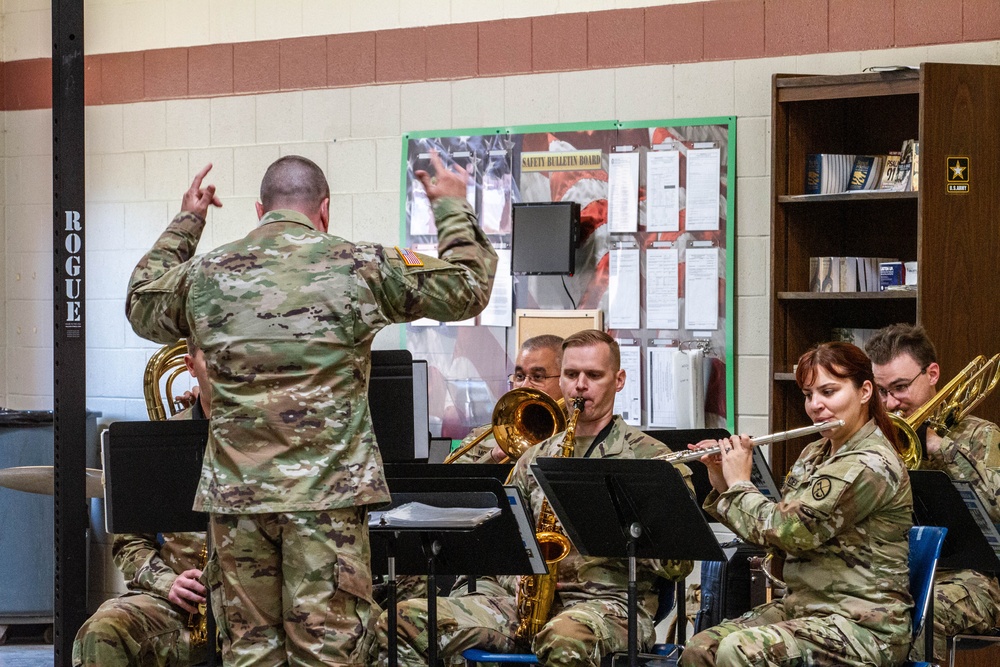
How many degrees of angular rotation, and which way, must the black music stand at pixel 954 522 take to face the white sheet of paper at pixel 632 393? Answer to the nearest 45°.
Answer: approximately 90° to its left

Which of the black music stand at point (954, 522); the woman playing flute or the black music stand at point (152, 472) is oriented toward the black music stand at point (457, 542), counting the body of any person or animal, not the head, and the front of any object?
the woman playing flute

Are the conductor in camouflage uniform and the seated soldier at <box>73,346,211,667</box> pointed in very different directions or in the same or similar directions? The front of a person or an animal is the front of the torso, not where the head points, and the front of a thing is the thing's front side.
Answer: very different directions

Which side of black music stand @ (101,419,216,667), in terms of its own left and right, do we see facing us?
back

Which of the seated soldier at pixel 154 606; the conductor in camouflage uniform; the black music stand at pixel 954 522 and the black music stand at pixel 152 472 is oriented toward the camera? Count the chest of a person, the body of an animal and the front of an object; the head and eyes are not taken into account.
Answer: the seated soldier

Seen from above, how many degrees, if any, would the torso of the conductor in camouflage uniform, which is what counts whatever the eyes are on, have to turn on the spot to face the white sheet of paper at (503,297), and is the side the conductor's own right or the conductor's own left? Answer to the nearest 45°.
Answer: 0° — they already face it

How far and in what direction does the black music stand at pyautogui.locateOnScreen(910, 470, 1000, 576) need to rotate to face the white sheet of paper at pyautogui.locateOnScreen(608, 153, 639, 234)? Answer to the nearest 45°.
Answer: approximately 90° to its left

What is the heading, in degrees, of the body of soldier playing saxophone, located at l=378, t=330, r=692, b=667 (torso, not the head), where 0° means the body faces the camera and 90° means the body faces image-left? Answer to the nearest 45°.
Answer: approximately 45°

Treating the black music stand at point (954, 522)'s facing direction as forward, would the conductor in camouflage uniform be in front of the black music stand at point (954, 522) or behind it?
behind

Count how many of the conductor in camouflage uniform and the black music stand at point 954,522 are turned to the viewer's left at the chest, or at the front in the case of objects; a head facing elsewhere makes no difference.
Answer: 0

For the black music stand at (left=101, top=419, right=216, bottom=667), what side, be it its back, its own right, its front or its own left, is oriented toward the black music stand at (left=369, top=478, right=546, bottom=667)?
right

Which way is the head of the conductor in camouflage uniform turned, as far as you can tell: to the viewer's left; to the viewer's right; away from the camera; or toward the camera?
away from the camera
